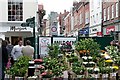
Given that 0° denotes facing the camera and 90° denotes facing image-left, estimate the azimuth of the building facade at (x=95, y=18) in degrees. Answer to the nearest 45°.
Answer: approximately 45°

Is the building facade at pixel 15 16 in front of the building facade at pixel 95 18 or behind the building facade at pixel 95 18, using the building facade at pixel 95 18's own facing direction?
in front

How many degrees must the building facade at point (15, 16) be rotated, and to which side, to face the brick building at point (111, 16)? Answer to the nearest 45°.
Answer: approximately 90° to its left

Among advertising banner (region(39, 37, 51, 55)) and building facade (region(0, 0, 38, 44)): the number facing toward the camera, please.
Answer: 2

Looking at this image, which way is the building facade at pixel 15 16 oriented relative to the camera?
toward the camera

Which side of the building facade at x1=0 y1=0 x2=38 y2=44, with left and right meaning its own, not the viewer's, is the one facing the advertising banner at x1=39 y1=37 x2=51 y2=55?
front

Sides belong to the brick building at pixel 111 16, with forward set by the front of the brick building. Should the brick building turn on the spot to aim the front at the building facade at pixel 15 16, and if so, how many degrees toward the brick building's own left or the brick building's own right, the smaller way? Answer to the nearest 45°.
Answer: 0° — it already faces it

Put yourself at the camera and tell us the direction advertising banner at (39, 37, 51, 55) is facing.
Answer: facing the viewer

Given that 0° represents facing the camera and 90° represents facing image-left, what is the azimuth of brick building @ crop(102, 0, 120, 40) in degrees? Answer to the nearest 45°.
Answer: approximately 45°
